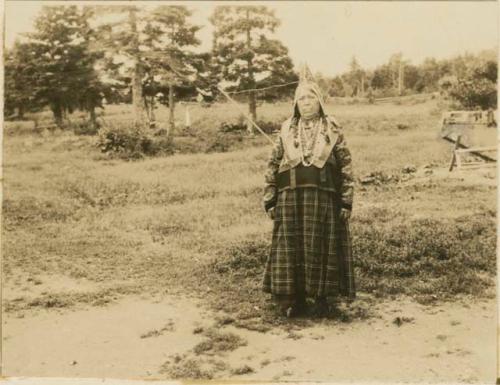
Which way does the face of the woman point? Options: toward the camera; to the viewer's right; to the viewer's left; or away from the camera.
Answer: toward the camera

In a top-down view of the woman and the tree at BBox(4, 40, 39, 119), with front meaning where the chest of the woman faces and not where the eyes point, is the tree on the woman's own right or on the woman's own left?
on the woman's own right

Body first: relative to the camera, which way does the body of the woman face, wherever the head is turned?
toward the camera

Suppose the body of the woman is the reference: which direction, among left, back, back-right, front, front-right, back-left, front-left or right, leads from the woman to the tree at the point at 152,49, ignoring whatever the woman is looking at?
back-right

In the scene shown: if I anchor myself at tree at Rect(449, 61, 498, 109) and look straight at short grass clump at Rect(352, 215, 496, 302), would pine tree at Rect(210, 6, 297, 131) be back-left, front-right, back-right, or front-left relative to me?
front-right

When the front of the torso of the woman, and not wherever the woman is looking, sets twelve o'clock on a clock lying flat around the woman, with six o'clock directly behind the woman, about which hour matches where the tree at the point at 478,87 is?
The tree is roughly at 8 o'clock from the woman.

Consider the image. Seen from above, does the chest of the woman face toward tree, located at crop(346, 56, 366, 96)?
no

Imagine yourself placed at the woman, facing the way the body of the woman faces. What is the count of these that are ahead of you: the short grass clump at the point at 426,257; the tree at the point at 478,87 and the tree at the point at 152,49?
0

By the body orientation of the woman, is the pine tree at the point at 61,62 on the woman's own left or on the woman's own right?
on the woman's own right

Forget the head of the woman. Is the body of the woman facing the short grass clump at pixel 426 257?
no

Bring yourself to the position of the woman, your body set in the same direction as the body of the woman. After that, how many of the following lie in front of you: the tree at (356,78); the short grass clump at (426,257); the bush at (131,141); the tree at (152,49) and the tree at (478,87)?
0

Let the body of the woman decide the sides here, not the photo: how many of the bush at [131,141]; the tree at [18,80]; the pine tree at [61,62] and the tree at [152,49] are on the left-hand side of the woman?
0

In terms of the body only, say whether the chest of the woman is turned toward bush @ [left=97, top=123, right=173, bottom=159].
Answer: no
